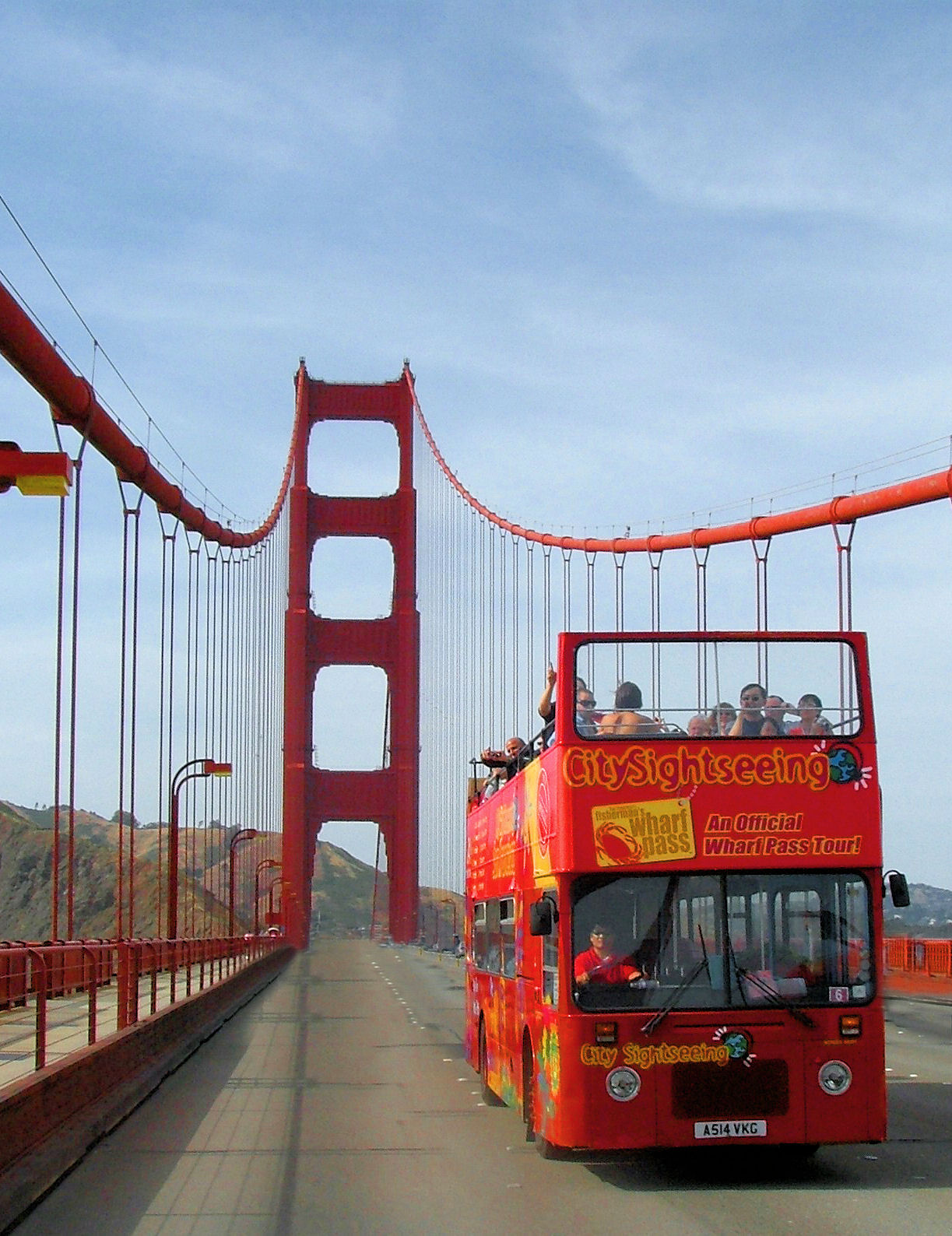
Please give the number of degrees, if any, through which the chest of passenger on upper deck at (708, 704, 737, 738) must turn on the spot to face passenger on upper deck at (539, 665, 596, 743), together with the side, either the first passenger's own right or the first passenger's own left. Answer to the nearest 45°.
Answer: approximately 90° to the first passenger's own right

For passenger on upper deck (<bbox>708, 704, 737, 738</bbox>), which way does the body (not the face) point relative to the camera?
toward the camera

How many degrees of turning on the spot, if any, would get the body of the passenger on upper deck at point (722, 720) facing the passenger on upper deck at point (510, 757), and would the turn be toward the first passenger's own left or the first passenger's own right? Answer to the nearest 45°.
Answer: approximately 135° to the first passenger's own right

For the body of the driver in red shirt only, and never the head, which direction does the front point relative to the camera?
toward the camera

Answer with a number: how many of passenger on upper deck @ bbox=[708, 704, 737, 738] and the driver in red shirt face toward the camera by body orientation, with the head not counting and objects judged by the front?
2
